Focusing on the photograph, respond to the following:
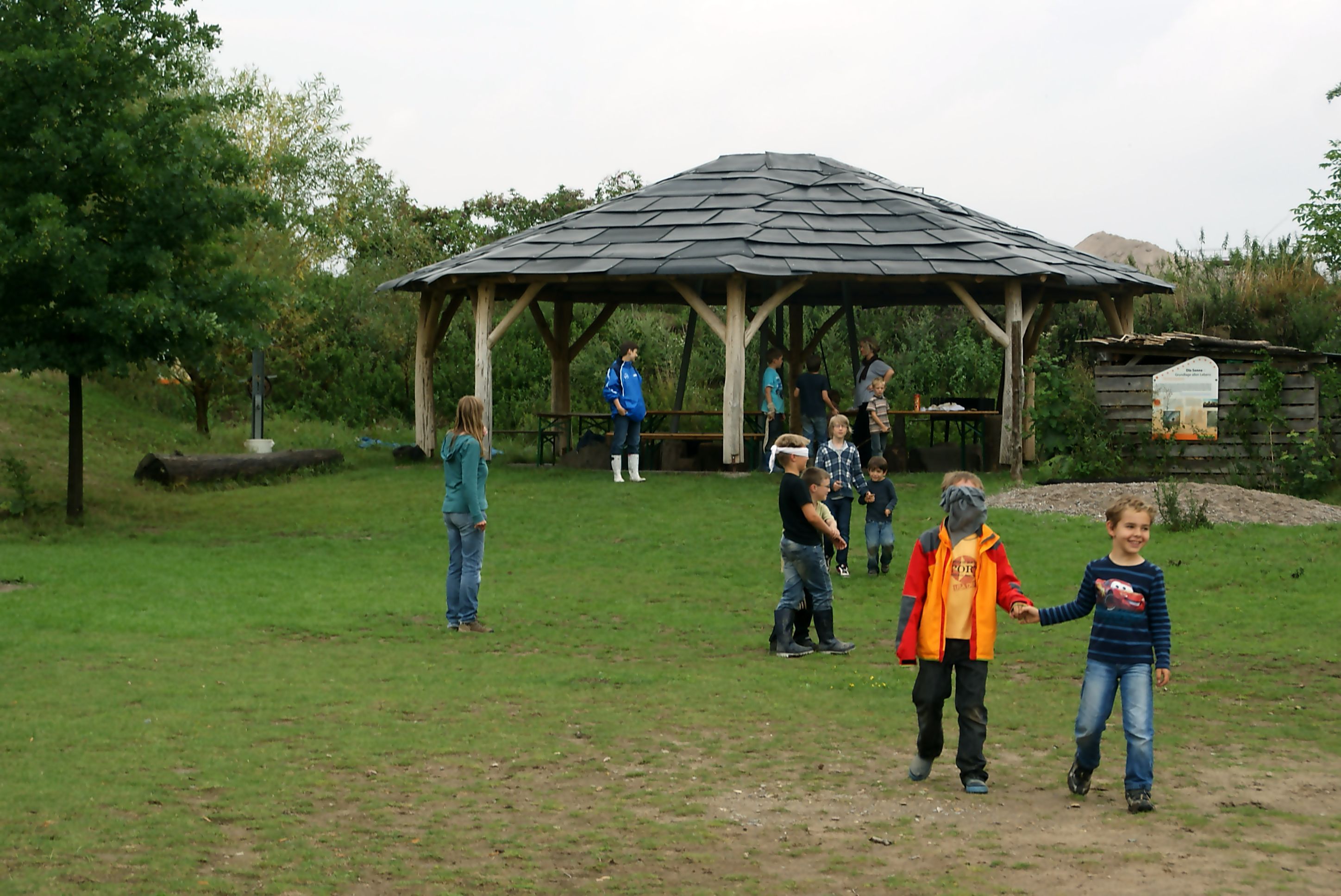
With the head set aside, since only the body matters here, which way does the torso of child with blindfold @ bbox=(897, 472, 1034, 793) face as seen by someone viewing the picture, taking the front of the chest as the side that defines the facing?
toward the camera

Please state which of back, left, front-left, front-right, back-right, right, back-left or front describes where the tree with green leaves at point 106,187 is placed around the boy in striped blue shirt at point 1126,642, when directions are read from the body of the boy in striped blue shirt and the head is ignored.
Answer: back-right

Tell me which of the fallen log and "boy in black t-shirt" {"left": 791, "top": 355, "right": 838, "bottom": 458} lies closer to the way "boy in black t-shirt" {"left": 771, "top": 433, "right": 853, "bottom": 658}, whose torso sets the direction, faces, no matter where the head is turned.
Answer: the boy in black t-shirt

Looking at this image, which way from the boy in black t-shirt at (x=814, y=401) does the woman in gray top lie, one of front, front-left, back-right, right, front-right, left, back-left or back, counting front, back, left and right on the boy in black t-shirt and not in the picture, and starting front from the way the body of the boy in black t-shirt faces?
right

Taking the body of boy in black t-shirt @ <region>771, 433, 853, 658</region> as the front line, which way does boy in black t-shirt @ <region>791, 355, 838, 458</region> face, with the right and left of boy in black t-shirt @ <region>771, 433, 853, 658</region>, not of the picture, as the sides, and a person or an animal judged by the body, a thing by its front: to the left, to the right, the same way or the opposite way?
to the left

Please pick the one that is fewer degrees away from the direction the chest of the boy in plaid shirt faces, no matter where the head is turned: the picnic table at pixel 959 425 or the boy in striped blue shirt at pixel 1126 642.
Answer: the boy in striped blue shirt

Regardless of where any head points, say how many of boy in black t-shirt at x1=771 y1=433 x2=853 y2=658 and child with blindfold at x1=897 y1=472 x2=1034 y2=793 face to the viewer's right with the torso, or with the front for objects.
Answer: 1

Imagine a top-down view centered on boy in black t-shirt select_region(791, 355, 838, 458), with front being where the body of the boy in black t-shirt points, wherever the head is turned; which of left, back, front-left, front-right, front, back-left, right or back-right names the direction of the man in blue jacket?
left

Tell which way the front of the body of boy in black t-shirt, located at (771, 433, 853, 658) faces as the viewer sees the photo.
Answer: to the viewer's right

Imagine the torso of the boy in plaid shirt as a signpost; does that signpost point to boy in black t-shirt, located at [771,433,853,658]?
yes

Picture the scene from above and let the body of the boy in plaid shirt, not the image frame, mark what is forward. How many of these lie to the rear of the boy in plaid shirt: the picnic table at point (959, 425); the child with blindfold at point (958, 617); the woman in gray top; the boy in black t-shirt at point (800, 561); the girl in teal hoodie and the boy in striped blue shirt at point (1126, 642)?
2

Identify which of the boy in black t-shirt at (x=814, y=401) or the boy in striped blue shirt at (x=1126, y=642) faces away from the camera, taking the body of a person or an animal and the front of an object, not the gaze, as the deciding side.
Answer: the boy in black t-shirt

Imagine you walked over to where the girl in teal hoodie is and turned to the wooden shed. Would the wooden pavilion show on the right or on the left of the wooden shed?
left

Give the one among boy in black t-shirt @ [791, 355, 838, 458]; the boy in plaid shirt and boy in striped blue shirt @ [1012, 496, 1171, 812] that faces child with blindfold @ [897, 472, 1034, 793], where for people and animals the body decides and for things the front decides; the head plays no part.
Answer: the boy in plaid shirt

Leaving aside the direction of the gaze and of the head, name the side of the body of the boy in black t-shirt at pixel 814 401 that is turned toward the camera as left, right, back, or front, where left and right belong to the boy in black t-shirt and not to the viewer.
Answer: back

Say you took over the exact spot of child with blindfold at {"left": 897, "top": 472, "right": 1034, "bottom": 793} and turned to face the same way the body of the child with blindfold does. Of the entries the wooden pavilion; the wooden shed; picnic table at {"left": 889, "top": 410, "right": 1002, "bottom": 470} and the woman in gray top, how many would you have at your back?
4

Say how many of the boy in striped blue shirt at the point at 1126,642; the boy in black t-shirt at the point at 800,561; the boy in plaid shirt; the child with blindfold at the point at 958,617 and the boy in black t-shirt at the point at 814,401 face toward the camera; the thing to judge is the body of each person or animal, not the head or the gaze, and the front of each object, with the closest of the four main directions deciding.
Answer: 3

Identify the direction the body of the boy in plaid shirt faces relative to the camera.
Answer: toward the camera
